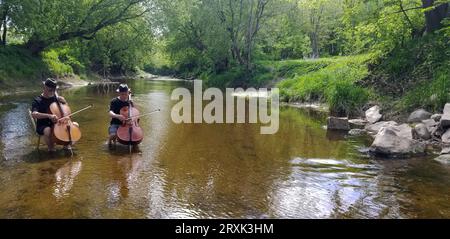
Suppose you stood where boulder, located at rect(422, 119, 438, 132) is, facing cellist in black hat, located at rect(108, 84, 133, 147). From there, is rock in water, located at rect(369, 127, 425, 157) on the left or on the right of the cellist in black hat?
left

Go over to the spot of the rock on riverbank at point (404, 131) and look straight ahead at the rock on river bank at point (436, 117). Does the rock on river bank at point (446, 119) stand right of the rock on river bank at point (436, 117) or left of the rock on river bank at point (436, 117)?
right

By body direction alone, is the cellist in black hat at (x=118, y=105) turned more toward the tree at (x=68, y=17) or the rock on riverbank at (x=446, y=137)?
the rock on riverbank

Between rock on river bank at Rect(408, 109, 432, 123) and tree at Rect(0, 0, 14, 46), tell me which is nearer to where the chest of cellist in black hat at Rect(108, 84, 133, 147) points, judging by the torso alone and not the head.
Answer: the rock on river bank

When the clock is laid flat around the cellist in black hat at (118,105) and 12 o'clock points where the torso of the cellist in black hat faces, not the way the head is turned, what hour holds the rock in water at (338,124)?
The rock in water is roughly at 10 o'clock from the cellist in black hat.

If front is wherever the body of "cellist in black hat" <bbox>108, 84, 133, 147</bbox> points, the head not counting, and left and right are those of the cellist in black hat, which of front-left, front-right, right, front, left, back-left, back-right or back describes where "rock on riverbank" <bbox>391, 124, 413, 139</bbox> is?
front-left

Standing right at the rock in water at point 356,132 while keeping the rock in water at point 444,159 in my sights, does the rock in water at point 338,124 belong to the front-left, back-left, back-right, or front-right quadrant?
back-right

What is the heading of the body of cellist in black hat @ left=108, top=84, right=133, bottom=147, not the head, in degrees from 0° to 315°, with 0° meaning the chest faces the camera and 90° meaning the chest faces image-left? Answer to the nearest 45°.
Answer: approximately 315°

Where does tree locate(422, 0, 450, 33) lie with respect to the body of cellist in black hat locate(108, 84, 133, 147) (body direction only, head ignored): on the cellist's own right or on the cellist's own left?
on the cellist's own left
